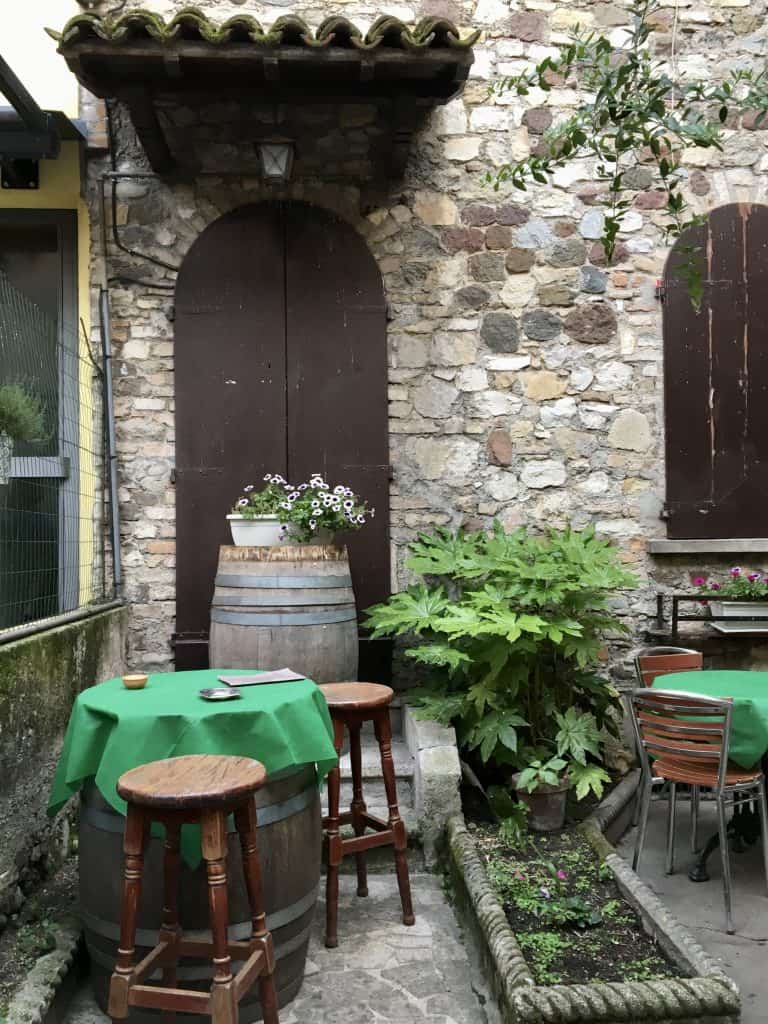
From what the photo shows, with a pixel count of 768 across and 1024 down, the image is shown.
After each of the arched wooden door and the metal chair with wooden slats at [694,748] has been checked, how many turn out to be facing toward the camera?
1

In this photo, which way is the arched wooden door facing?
toward the camera

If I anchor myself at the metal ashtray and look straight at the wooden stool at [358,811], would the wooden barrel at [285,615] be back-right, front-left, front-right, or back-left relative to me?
front-left

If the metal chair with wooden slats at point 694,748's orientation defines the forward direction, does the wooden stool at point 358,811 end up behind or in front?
behind

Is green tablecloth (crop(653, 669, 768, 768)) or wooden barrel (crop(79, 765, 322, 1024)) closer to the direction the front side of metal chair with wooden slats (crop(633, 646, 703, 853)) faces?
the green tablecloth

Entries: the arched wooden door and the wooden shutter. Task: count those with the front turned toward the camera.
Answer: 2

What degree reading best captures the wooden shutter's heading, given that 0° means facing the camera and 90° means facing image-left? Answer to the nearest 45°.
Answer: approximately 0°

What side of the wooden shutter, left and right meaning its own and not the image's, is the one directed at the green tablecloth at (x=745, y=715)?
front

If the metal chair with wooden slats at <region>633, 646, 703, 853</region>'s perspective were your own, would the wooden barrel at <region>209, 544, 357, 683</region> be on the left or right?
on its right

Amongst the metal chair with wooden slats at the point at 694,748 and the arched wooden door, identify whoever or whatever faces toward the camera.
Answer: the arched wooden door

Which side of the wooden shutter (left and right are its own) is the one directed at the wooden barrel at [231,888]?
front

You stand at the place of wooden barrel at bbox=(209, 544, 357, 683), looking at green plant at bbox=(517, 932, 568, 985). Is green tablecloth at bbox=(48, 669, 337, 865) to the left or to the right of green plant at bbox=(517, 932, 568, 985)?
right

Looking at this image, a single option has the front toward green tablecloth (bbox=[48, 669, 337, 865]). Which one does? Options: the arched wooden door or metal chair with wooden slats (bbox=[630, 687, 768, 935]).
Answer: the arched wooden door
